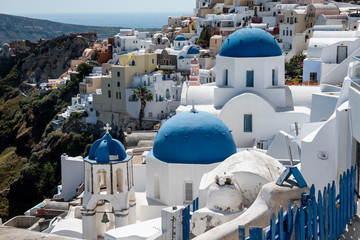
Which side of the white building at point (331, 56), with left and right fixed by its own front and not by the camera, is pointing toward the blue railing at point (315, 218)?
front

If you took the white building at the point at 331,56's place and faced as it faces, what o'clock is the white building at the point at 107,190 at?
the white building at the point at 107,190 is roughly at 1 o'clock from the white building at the point at 331,56.

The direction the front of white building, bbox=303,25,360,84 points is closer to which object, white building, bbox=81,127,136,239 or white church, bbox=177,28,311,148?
the white building

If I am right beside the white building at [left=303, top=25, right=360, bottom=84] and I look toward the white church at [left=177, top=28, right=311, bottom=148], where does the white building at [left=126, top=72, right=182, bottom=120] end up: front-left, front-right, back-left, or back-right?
front-right

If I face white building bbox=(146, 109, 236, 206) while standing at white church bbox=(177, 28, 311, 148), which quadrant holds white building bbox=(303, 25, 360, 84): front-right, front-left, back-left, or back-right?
back-left

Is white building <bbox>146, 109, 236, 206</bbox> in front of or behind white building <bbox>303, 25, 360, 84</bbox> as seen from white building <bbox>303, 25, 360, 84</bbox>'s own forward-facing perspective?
in front

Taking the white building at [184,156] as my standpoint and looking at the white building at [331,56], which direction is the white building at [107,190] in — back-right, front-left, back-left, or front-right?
back-left

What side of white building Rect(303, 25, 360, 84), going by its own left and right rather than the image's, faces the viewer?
front

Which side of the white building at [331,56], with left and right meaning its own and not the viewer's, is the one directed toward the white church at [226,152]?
front
